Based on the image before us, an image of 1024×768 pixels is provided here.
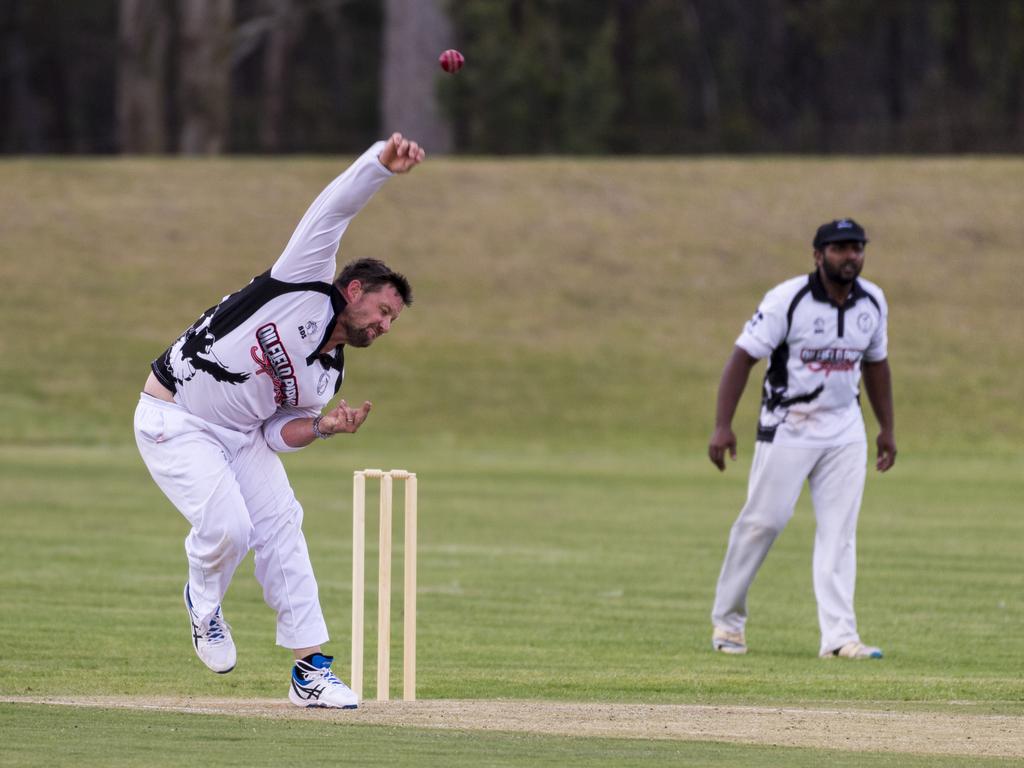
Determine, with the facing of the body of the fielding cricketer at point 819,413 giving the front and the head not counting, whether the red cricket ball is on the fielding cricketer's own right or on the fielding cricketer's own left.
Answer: on the fielding cricketer's own right

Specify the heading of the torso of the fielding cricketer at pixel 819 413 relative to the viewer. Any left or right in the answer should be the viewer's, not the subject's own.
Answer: facing the viewer and to the right of the viewer
